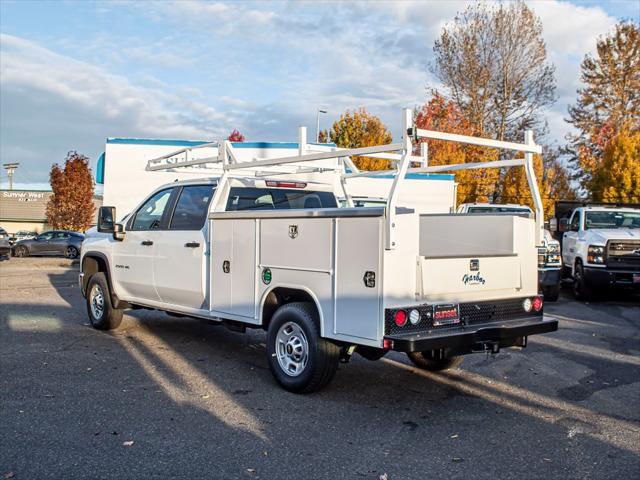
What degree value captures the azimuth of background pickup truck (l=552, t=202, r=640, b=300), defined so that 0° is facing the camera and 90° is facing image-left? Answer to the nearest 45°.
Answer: approximately 315°

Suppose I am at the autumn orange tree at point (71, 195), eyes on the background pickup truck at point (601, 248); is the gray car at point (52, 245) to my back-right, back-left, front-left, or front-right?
front-right

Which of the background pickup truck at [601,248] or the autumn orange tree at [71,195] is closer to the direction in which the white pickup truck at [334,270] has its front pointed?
the autumn orange tree

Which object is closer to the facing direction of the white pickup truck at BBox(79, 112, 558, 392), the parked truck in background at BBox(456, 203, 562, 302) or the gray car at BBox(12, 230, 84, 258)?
the gray car

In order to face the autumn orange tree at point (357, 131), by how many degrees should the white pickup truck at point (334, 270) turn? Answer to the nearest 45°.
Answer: approximately 45° to its right

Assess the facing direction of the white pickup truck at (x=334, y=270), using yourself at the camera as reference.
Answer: facing away from the viewer and to the left of the viewer

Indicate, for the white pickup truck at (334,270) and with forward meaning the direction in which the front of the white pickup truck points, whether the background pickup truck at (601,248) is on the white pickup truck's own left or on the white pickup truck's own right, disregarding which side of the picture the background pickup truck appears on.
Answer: on the white pickup truck's own right

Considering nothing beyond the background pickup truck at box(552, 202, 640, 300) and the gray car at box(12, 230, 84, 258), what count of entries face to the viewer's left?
1

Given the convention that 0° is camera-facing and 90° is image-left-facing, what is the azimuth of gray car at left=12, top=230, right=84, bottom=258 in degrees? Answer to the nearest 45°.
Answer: approximately 90°

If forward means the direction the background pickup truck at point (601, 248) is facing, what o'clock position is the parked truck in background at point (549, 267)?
The parked truck in background is roughly at 3 o'clock from the background pickup truck.

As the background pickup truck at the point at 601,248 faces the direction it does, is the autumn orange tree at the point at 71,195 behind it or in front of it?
behind

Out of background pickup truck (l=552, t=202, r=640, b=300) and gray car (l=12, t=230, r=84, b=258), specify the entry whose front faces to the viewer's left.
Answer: the gray car

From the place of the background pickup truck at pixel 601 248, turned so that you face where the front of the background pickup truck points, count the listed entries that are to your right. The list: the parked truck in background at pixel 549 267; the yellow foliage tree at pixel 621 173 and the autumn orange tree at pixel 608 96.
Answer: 1

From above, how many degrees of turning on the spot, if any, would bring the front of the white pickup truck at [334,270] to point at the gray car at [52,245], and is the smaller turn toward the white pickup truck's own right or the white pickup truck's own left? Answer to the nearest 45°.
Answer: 0° — it already faces it

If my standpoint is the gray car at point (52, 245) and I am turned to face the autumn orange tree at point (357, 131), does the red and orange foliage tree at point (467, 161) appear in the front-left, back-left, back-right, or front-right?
front-right

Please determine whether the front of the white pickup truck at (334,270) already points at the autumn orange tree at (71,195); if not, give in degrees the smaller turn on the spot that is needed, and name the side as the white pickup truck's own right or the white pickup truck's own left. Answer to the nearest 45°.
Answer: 0° — it already faces it
